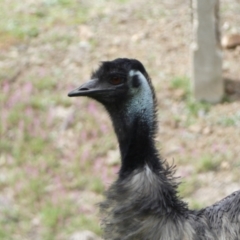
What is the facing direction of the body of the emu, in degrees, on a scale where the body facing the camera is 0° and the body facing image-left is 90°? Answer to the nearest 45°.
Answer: approximately 90°

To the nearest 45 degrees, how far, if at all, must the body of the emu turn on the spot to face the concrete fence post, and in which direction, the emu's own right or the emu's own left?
approximately 90° to the emu's own right
